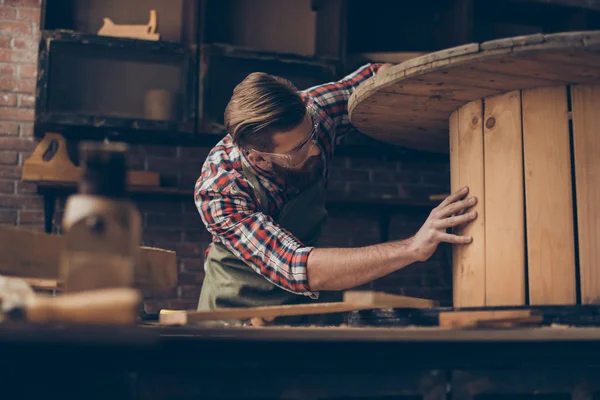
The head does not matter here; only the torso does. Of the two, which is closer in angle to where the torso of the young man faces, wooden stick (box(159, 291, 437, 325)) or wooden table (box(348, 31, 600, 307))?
the wooden table

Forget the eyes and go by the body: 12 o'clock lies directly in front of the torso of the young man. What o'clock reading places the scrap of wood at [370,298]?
The scrap of wood is roughly at 1 o'clock from the young man.

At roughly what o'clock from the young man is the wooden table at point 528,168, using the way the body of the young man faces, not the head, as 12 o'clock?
The wooden table is roughly at 12 o'clock from the young man.

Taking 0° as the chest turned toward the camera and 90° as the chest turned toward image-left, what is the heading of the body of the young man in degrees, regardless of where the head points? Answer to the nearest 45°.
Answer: approximately 315°

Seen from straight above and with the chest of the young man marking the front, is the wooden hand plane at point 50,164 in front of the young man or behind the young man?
behind

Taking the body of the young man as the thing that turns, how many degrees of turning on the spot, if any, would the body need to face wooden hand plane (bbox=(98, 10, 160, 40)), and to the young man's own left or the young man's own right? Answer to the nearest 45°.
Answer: approximately 180°

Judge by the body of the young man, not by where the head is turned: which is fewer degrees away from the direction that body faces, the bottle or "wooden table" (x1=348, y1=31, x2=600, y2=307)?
the wooden table
